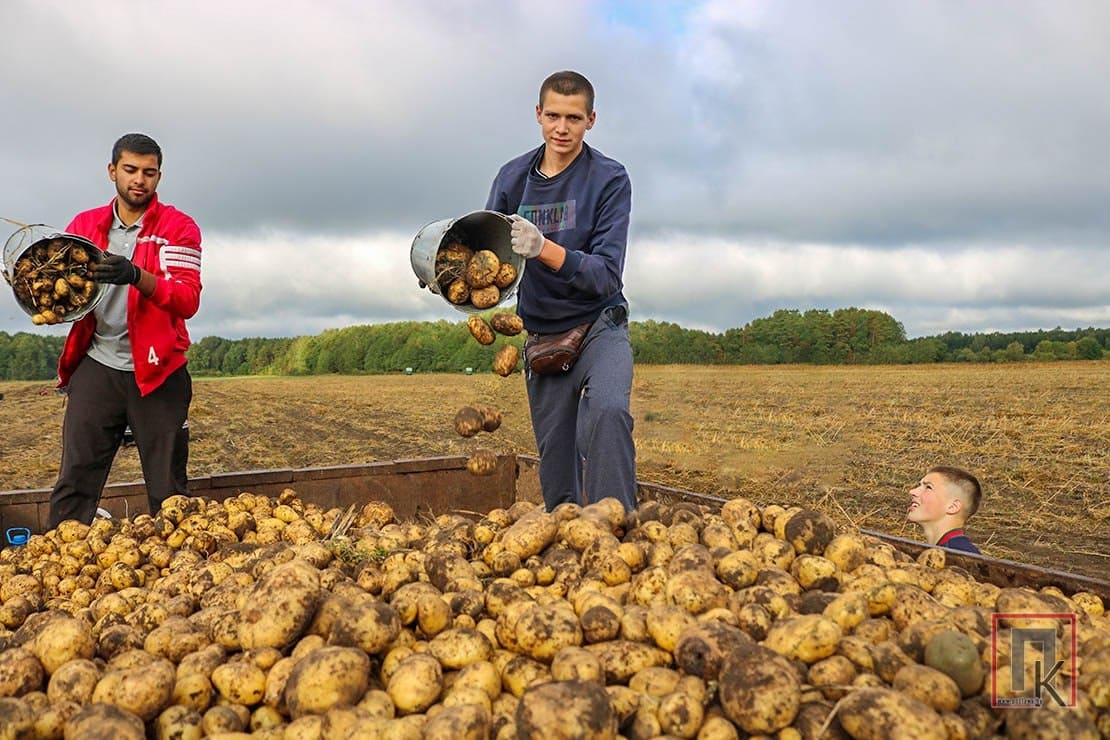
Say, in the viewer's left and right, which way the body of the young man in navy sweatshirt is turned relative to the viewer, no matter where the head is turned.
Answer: facing the viewer and to the left of the viewer

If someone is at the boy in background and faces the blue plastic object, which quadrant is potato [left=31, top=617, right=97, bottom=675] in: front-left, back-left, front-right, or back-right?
front-left

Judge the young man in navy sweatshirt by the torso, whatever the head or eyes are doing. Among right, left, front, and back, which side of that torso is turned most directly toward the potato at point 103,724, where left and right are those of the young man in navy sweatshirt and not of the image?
front

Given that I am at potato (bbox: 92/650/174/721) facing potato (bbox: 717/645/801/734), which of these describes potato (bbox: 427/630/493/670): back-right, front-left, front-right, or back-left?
front-left

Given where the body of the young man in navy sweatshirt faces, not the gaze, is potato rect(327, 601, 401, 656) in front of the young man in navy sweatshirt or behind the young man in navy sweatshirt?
in front

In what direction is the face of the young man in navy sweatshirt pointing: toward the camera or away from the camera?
toward the camera

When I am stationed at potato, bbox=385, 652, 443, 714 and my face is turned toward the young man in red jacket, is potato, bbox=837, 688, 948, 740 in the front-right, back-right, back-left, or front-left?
back-right

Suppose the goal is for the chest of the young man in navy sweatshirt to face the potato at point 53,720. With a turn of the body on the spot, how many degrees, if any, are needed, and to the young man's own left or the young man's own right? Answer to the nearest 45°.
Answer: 0° — they already face it

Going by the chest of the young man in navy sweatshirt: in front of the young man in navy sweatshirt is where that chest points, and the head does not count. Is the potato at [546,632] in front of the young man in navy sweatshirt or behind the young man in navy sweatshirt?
in front
